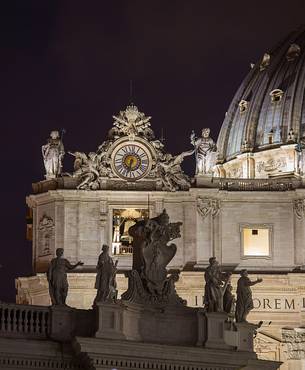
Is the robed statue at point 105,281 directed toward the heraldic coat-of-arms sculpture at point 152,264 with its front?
no

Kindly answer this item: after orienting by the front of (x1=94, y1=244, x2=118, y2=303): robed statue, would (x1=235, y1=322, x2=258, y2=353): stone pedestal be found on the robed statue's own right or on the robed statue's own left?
on the robed statue's own left

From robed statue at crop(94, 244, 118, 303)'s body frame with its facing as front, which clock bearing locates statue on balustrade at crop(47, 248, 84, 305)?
The statue on balustrade is roughly at 3 o'clock from the robed statue.

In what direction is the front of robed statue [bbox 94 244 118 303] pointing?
toward the camera

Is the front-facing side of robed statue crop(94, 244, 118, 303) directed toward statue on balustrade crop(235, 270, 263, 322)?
no

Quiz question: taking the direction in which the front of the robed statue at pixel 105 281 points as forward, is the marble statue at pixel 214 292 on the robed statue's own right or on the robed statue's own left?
on the robed statue's own left
